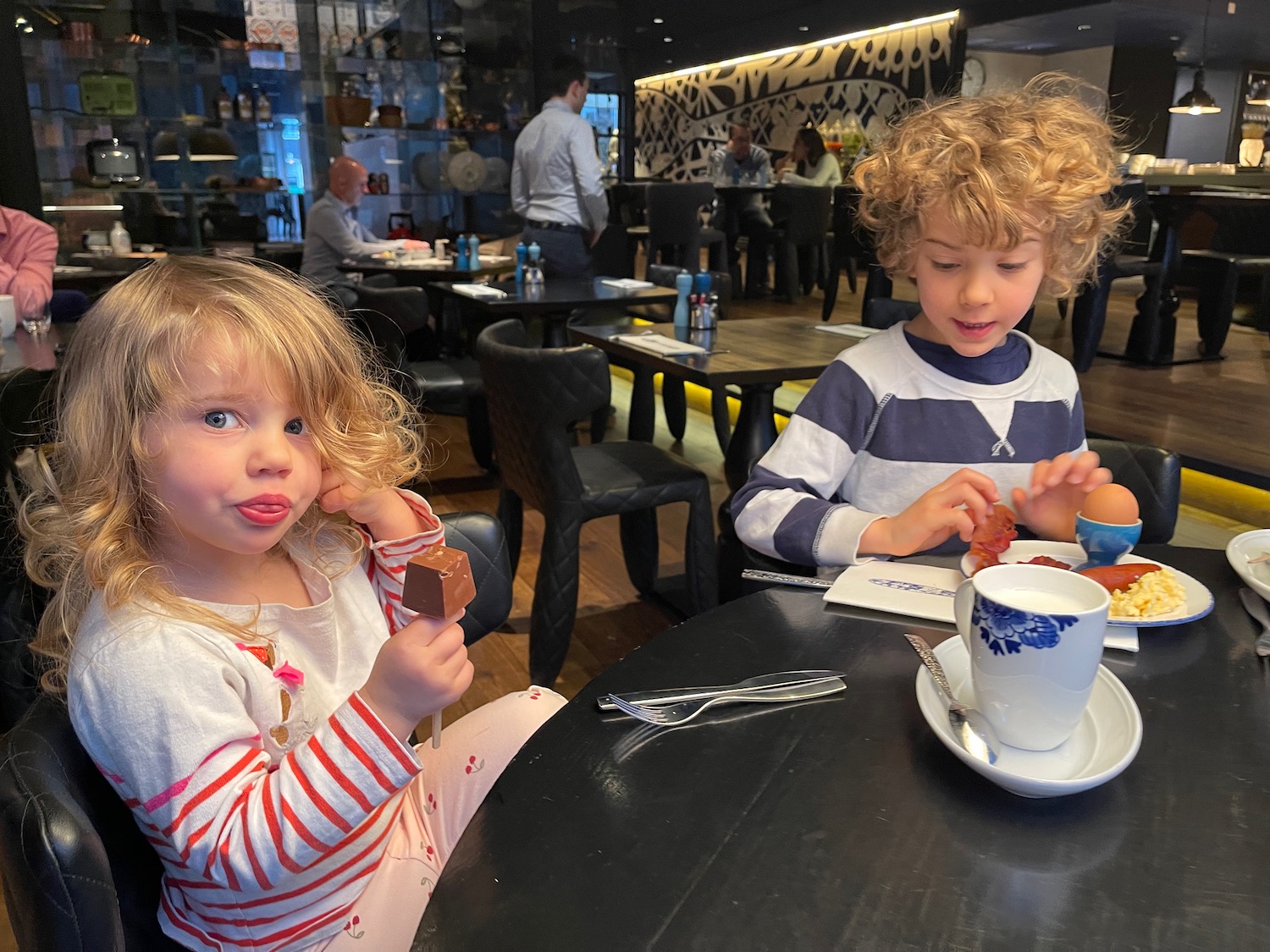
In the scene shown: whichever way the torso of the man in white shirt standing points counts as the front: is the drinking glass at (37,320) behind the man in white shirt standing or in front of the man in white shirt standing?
behind

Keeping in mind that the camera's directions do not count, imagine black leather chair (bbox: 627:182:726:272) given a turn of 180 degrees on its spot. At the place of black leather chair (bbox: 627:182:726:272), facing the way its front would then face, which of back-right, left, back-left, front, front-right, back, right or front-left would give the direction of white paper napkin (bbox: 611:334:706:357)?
front-left

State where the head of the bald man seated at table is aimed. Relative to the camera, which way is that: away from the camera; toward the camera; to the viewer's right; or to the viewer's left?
to the viewer's right

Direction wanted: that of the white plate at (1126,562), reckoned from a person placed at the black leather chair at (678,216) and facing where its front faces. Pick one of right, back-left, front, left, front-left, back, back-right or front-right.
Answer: back-right

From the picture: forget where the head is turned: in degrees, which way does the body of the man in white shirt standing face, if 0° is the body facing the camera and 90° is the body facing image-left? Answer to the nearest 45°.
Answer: approximately 225°

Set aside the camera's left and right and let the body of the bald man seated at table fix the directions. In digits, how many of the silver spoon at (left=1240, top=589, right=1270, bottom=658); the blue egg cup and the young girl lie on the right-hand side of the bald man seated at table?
3

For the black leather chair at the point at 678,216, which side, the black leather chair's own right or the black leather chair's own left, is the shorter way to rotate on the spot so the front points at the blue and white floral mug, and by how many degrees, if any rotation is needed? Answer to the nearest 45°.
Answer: approximately 135° to the black leather chair's own right

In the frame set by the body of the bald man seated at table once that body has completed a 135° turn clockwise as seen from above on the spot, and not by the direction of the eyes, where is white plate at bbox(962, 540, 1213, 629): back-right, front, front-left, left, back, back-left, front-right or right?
front-left

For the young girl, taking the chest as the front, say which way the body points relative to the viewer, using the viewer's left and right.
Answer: facing the viewer and to the right of the viewer

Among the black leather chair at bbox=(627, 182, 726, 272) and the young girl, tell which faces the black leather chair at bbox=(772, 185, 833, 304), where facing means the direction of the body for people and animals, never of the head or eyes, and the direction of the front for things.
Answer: the black leather chair at bbox=(627, 182, 726, 272)

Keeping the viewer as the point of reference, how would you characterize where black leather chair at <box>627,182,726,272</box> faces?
facing away from the viewer and to the right of the viewer

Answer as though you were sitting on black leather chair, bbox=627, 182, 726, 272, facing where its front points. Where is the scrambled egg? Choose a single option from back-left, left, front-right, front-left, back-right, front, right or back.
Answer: back-right

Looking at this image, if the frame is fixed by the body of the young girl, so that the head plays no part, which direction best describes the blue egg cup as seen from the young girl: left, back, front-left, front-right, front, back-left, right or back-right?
front-left

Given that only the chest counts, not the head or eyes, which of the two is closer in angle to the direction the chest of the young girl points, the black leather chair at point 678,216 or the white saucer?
the white saucer

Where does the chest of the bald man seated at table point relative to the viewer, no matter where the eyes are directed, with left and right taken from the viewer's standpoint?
facing to the right of the viewer

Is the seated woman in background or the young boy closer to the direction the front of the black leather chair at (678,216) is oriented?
the seated woman in background
